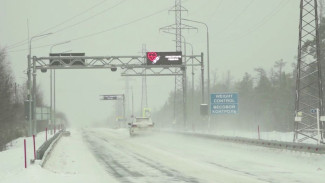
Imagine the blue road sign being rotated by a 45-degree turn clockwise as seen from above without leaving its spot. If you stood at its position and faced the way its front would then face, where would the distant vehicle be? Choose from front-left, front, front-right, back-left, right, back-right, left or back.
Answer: right

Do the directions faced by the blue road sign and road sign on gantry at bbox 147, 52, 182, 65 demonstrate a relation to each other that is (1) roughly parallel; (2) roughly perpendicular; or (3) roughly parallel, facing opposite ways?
roughly parallel

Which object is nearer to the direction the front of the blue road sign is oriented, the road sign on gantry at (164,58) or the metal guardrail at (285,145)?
the metal guardrail

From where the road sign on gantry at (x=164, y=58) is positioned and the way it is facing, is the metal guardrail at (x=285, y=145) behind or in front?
in front

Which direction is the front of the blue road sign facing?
toward the camera

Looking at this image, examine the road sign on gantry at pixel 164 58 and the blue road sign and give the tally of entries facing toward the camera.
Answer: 2

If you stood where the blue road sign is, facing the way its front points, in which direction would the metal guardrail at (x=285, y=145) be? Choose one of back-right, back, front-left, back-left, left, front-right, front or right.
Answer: front
